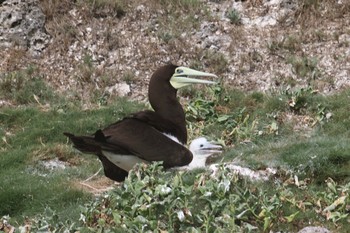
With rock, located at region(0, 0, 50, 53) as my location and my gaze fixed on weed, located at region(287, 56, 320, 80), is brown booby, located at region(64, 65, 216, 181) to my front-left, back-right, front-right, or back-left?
front-right

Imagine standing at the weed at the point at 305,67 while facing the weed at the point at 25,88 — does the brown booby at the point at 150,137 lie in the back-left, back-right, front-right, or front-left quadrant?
front-left

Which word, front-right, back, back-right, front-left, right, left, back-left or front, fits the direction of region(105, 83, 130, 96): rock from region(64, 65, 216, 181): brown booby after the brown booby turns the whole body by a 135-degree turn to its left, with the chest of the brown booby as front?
front-right

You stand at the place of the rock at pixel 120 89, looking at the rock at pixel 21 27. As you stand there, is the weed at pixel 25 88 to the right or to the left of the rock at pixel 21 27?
left

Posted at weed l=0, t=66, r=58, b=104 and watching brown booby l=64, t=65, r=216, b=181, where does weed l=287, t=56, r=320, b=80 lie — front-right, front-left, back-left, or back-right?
front-left

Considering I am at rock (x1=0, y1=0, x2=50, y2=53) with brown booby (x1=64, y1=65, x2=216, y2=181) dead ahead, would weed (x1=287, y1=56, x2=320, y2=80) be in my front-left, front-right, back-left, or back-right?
front-left

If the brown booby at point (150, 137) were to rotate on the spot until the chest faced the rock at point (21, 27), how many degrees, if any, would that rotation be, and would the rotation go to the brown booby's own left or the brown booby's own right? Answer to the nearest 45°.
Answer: approximately 90° to the brown booby's own left

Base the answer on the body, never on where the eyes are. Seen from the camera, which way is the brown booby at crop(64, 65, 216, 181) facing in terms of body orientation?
to the viewer's right
